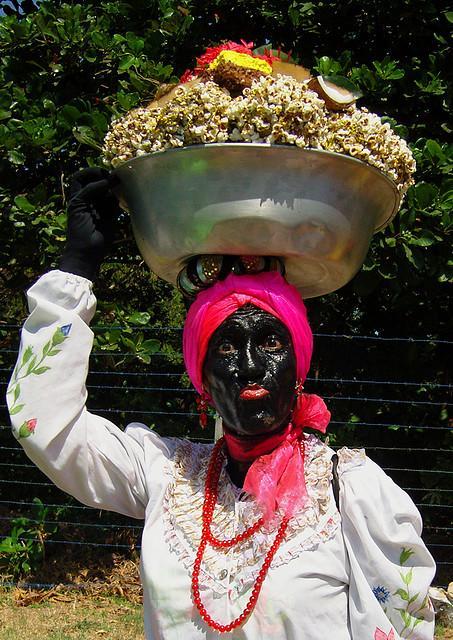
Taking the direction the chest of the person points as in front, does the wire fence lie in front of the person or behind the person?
behind

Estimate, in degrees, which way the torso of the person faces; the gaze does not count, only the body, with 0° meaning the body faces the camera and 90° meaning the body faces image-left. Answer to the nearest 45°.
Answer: approximately 0°
